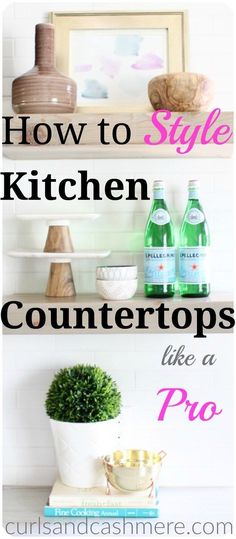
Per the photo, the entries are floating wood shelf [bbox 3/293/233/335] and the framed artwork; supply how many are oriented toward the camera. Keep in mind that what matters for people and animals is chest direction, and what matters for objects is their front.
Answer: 2

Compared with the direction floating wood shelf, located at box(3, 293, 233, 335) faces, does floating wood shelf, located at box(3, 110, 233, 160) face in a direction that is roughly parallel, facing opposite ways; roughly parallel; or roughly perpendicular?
roughly parallel

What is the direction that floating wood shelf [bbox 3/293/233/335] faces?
toward the camera

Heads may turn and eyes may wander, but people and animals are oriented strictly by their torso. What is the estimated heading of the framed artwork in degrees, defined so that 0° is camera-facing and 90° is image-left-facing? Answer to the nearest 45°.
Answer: approximately 0°

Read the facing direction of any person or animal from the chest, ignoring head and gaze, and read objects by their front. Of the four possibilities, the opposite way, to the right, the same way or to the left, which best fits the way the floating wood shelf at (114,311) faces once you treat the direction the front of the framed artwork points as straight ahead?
the same way

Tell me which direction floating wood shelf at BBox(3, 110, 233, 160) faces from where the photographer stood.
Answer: facing the viewer
